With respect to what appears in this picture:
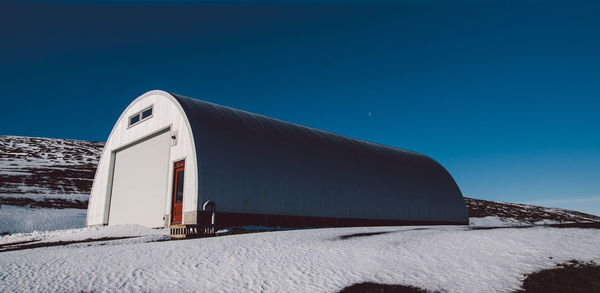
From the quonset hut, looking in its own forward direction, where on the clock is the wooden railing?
The wooden railing is roughly at 11 o'clock from the quonset hut.

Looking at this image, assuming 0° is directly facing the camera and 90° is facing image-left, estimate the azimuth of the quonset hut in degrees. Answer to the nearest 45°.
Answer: approximately 45°
